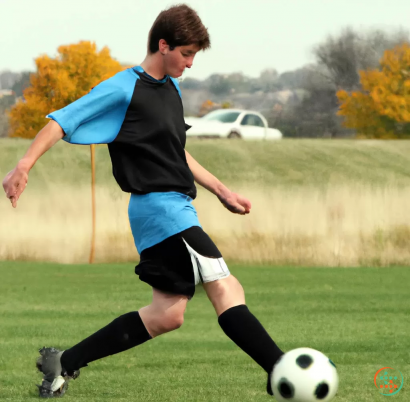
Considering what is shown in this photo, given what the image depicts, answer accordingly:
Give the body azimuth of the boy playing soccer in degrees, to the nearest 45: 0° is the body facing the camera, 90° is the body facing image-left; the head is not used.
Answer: approximately 315°

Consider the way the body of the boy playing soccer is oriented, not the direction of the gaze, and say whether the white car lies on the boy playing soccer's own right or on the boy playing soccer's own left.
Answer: on the boy playing soccer's own left

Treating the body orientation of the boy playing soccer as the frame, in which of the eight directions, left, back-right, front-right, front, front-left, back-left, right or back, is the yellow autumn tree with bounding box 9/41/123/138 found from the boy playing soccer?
back-left

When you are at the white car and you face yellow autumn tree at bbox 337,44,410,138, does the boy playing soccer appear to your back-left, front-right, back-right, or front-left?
back-right

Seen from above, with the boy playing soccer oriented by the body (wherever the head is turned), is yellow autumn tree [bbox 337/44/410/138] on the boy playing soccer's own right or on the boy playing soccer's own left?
on the boy playing soccer's own left

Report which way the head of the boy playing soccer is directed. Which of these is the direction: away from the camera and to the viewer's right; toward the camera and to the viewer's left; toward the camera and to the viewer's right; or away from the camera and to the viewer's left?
toward the camera and to the viewer's right
